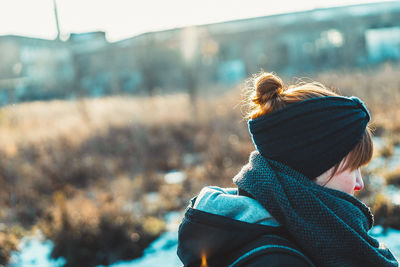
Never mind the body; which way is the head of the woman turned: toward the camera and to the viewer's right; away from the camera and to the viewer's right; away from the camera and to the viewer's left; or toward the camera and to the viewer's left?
away from the camera and to the viewer's right

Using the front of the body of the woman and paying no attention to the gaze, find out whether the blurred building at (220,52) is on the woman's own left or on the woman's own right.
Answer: on the woman's own left
